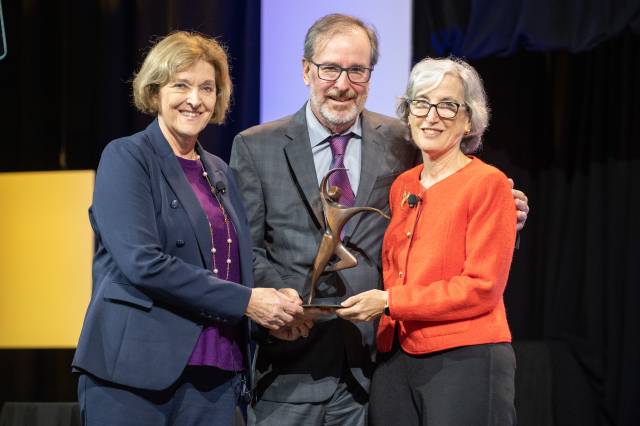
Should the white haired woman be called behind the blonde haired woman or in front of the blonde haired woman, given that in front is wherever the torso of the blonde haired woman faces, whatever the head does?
in front

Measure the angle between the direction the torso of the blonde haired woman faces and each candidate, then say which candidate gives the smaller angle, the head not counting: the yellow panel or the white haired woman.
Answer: the white haired woman

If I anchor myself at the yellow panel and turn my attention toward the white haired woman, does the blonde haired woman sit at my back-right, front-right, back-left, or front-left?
front-right

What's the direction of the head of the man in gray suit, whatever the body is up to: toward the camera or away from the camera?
toward the camera

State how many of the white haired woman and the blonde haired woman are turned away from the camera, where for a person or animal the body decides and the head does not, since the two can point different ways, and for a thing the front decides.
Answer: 0

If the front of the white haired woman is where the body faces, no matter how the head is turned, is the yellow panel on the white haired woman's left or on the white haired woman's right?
on the white haired woman's right

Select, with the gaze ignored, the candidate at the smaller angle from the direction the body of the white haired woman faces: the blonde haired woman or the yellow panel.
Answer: the blonde haired woman

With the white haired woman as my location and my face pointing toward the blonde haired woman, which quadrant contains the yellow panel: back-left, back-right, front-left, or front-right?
front-right

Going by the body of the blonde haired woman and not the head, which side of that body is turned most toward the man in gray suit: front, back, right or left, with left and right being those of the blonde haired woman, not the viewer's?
left

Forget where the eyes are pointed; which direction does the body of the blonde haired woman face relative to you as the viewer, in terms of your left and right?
facing the viewer and to the right of the viewer

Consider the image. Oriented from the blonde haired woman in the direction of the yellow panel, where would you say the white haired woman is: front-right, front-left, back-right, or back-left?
back-right

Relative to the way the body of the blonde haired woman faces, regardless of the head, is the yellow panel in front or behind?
behind

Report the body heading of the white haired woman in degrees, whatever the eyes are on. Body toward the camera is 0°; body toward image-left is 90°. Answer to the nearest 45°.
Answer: approximately 45°
